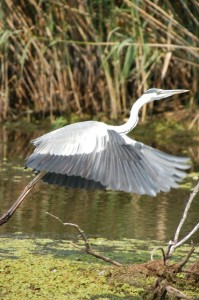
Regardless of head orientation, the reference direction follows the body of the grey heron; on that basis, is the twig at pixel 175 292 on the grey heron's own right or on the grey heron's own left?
on the grey heron's own right

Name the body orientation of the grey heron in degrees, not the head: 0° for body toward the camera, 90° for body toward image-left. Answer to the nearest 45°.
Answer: approximately 270°
